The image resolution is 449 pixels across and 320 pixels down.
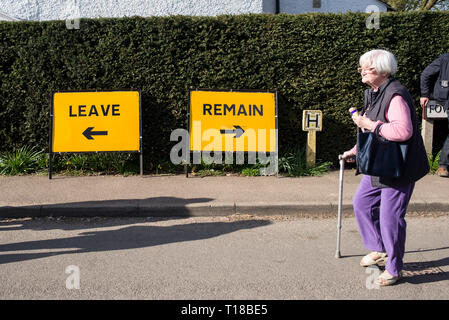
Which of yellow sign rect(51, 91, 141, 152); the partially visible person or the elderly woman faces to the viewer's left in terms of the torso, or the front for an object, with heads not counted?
the elderly woman

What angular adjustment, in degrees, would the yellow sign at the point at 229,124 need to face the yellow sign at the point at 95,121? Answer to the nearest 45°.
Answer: approximately 90° to its right

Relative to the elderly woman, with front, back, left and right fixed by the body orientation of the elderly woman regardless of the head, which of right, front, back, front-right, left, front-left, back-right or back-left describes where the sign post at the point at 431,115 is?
right

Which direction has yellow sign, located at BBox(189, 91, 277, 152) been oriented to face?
toward the camera

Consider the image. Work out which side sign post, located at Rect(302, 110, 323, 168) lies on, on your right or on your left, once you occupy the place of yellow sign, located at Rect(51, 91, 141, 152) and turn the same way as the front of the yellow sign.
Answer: on your left

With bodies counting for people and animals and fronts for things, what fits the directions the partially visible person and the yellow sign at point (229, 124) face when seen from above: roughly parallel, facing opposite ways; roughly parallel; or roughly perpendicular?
roughly parallel

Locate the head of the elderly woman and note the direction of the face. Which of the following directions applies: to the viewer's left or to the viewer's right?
to the viewer's left

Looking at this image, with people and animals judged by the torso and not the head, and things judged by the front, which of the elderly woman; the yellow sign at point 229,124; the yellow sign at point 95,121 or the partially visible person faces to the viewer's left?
the elderly woman

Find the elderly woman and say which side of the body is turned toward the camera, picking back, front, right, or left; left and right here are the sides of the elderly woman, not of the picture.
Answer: left

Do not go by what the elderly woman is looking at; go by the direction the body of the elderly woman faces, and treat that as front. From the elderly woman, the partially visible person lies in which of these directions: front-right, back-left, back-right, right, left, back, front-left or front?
right

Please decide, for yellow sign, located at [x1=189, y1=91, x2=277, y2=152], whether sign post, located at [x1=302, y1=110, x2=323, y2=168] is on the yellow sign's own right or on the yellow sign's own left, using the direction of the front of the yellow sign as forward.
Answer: on the yellow sign's own left
